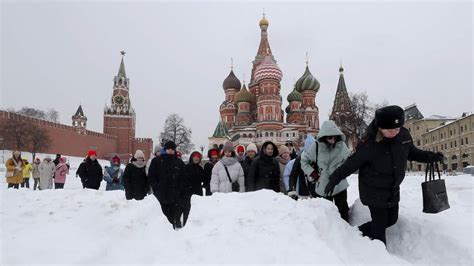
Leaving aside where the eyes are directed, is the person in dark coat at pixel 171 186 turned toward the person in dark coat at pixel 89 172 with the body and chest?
no

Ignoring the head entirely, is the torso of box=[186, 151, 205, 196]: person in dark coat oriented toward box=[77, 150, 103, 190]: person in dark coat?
no

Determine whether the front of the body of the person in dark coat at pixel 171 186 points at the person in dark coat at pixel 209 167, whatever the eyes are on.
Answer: no

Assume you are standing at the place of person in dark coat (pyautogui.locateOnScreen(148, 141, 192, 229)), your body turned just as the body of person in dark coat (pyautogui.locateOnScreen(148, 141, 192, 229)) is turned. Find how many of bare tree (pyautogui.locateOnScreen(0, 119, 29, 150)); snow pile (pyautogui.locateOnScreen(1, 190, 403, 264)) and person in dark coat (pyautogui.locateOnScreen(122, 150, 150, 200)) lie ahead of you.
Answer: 1

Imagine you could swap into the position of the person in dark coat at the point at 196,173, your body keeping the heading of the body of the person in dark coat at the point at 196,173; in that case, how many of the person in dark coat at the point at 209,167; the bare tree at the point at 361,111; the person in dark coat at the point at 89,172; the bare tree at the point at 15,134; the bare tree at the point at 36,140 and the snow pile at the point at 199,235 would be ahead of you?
1

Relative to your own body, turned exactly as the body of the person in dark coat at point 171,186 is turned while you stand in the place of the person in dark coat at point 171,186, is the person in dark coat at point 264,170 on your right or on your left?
on your left

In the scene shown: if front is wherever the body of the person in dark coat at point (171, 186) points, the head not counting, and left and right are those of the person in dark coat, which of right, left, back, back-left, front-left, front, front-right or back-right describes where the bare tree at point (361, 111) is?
back-left

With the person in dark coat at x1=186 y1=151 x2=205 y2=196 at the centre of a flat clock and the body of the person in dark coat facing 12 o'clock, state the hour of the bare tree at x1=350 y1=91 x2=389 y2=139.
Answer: The bare tree is roughly at 7 o'clock from the person in dark coat.

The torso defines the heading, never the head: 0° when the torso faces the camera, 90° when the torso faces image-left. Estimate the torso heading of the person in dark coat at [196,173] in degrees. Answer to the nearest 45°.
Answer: approximately 0°

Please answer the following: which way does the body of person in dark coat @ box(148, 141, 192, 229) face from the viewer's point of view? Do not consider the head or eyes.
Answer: toward the camera

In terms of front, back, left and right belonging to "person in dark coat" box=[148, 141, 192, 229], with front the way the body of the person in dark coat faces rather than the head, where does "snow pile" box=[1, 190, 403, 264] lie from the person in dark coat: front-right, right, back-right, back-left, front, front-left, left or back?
front

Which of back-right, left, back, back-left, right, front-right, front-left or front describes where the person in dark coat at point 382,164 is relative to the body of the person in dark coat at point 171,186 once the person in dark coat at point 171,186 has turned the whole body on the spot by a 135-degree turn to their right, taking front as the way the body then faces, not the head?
back

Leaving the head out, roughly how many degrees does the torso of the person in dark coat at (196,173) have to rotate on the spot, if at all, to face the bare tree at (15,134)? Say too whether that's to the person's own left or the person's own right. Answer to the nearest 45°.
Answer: approximately 135° to the person's own right

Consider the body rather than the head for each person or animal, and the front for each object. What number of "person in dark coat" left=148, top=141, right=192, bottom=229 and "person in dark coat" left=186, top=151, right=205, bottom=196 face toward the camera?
2

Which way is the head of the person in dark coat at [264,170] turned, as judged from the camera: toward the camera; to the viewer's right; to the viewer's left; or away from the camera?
toward the camera

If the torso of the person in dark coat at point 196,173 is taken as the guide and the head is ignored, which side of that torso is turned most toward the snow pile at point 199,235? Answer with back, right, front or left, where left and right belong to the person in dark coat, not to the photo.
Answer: front

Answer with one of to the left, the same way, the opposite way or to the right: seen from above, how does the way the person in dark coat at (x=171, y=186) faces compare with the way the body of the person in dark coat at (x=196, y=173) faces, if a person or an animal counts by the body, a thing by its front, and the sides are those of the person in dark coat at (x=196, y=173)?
the same way

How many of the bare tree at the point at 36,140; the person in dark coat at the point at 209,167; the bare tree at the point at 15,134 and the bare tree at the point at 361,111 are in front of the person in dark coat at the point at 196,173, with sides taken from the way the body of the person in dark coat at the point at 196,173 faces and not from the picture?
0
